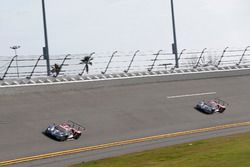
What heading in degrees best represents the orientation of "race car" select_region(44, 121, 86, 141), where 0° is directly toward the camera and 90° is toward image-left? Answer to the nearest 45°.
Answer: approximately 45°

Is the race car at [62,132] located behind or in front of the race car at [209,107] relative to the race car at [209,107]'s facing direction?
in front

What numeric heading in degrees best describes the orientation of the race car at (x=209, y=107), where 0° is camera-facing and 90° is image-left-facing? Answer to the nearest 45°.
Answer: approximately 45°

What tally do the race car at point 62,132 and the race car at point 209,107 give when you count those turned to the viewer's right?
0
